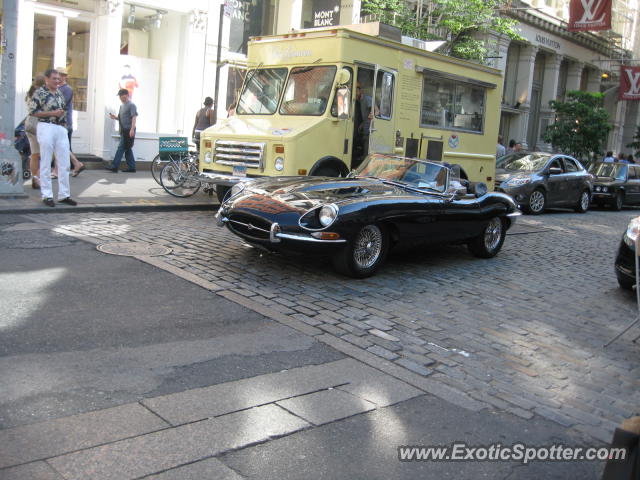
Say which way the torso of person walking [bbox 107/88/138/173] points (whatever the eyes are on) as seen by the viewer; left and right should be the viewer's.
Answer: facing to the left of the viewer

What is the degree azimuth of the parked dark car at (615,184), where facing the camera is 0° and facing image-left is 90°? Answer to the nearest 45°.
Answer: approximately 45°

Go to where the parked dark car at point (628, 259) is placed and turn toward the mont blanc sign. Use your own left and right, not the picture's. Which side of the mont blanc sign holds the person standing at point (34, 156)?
left

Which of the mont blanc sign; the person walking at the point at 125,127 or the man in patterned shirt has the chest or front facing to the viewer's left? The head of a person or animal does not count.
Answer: the person walking

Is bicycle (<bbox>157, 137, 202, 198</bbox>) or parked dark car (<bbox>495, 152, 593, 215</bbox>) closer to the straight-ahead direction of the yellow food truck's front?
the bicycle

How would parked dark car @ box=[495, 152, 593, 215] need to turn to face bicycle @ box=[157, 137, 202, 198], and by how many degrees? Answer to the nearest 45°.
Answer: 0° — it already faces it

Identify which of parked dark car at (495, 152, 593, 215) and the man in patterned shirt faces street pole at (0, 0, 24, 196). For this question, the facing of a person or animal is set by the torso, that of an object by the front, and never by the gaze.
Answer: the parked dark car

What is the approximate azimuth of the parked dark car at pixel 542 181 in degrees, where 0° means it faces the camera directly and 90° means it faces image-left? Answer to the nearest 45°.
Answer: approximately 45°
